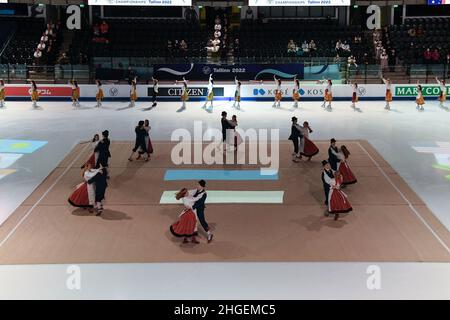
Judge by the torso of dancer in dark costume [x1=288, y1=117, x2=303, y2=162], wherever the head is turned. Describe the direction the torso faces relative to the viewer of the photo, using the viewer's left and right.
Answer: facing to the right of the viewer

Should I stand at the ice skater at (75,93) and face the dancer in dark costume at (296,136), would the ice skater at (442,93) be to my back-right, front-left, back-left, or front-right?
front-left

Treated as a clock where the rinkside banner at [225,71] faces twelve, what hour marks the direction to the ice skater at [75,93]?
The ice skater is roughly at 2 o'clock from the rinkside banner.

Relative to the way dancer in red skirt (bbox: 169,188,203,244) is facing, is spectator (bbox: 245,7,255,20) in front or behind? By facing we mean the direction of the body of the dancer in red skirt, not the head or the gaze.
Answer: in front

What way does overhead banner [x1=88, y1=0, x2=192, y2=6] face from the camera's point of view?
toward the camera

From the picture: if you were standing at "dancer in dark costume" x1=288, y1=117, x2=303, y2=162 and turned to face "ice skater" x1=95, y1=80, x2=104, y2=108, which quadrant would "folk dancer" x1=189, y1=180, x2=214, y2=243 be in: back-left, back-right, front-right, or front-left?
back-left

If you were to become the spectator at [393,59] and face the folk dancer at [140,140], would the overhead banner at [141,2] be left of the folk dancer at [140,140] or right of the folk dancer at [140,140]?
right

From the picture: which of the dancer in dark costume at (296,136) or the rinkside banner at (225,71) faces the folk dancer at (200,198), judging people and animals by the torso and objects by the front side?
the rinkside banner

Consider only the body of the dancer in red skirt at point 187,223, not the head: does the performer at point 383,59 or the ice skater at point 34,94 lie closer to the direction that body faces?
the performer

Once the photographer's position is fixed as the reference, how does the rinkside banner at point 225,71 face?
facing the viewer

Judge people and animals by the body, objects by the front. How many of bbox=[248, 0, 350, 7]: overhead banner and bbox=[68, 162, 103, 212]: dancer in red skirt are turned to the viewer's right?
1

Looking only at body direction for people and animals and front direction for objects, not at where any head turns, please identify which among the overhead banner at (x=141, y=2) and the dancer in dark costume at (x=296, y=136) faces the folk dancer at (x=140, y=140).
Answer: the overhead banner

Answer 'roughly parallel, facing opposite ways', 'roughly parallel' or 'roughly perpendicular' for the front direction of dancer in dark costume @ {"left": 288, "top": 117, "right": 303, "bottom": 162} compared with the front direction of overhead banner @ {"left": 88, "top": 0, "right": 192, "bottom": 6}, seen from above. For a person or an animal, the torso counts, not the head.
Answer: roughly perpendicular

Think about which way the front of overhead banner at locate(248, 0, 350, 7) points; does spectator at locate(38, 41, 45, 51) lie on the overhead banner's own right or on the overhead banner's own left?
on the overhead banner's own right
